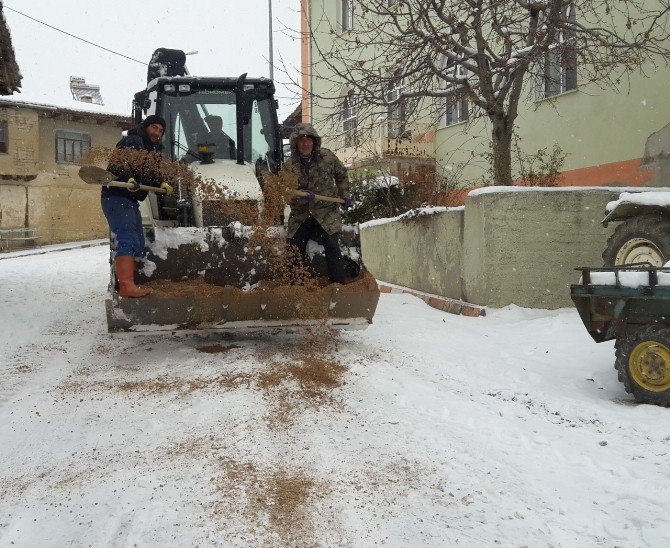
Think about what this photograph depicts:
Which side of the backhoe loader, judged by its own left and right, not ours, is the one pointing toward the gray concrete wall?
left

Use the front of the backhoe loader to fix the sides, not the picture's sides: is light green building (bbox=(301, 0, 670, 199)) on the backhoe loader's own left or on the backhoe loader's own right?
on the backhoe loader's own left

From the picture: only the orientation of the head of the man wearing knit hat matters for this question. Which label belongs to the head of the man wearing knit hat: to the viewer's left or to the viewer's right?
to the viewer's right

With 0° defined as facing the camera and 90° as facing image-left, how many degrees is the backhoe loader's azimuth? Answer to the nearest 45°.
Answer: approximately 0°

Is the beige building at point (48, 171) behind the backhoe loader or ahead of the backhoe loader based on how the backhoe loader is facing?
behind

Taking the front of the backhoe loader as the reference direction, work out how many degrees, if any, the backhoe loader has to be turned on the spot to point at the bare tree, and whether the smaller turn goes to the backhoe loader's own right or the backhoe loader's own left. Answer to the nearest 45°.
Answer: approximately 135° to the backhoe loader's own left
